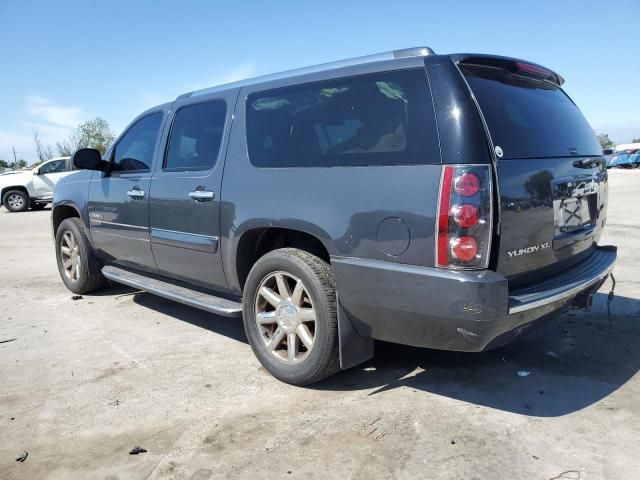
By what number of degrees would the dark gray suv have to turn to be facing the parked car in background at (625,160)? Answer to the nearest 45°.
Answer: approximately 90° to its right

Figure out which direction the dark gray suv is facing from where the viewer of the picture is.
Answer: facing away from the viewer and to the left of the viewer

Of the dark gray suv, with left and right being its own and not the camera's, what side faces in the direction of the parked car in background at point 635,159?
right

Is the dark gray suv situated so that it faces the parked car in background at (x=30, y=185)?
yes
